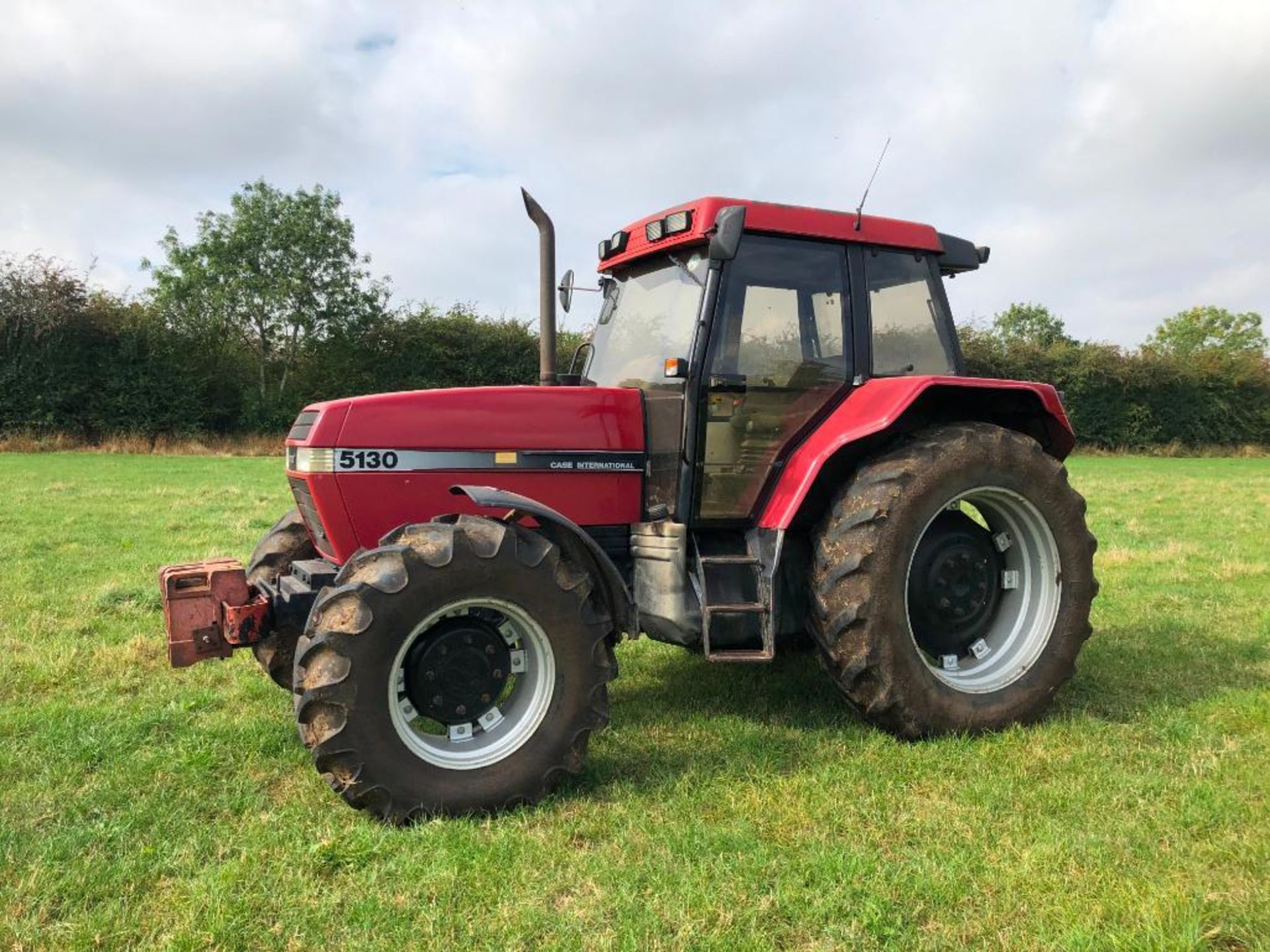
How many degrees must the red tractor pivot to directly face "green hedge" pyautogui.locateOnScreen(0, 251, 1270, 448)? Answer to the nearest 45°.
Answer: approximately 90° to its right

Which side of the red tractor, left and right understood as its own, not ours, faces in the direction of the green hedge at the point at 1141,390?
back

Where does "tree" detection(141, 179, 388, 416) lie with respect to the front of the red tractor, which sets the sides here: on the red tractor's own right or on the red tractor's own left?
on the red tractor's own right

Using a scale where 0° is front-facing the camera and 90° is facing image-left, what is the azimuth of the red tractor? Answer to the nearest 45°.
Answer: approximately 45°
